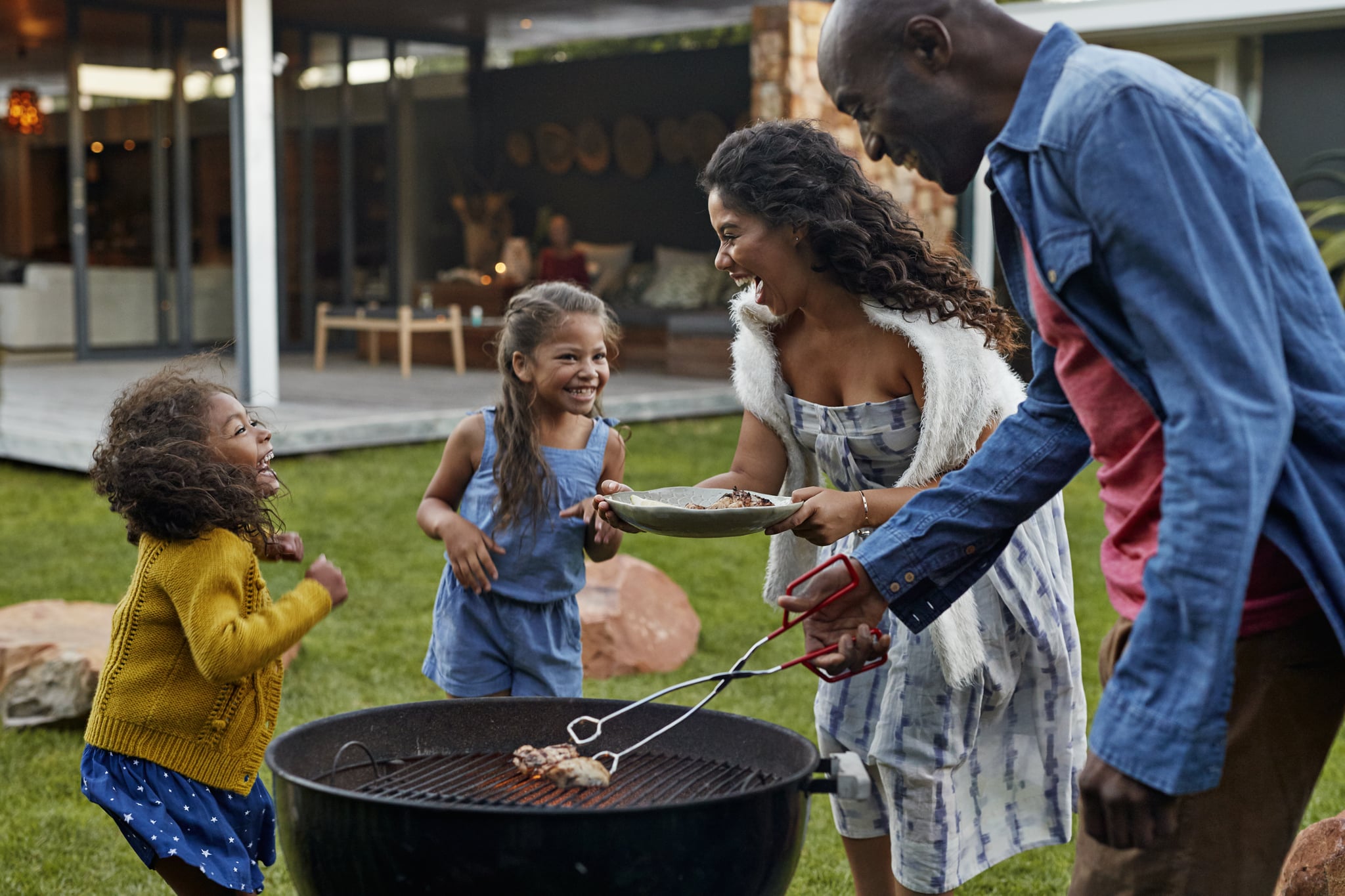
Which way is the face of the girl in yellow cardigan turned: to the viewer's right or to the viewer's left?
to the viewer's right

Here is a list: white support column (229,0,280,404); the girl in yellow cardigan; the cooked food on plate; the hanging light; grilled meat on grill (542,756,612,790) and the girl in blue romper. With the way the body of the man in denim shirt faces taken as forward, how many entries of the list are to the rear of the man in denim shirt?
0

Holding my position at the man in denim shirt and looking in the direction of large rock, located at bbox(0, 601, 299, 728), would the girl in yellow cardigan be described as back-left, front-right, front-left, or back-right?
front-left

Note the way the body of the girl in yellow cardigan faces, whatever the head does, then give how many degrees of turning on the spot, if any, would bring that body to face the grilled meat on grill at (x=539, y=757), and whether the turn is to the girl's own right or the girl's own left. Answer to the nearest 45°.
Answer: approximately 45° to the girl's own right

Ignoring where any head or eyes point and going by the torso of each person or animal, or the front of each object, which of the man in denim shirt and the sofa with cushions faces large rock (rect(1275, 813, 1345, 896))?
the sofa with cushions

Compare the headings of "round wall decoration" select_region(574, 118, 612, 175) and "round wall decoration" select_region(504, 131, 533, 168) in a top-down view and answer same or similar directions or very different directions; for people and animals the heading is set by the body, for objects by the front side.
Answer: same or similar directions

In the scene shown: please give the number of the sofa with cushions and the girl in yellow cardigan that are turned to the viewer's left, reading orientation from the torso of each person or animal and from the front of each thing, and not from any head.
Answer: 0

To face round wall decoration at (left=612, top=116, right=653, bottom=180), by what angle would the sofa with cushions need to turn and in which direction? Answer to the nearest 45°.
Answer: approximately 180°

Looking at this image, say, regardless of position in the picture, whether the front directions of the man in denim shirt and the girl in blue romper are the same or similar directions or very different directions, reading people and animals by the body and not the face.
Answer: very different directions

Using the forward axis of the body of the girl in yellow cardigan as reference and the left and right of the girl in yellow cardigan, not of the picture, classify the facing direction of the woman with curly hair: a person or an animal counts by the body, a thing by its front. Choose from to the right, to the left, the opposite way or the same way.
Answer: the opposite way

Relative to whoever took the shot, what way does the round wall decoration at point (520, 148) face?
facing the viewer and to the left of the viewer

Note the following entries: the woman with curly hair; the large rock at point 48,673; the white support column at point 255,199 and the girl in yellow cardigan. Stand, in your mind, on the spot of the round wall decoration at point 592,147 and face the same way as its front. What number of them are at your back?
0

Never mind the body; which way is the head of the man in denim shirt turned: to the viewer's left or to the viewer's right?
to the viewer's left

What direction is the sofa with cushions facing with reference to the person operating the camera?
facing the viewer

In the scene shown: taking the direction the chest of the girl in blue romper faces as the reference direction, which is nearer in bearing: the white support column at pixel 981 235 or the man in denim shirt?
the man in denim shirt

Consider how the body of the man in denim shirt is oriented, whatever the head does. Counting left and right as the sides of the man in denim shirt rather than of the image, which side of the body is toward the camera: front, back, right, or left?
left

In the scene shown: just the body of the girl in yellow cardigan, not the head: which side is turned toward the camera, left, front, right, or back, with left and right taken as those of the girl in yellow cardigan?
right

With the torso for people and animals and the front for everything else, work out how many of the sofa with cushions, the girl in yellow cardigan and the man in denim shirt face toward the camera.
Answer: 1

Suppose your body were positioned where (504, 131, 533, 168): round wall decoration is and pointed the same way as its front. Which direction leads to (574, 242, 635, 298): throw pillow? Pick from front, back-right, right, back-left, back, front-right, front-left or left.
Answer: left

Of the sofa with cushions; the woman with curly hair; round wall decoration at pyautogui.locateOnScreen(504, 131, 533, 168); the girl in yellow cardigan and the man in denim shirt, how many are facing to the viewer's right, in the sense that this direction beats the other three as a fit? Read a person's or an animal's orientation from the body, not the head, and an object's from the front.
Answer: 1

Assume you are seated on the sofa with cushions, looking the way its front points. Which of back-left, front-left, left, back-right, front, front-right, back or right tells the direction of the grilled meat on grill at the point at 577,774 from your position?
front
